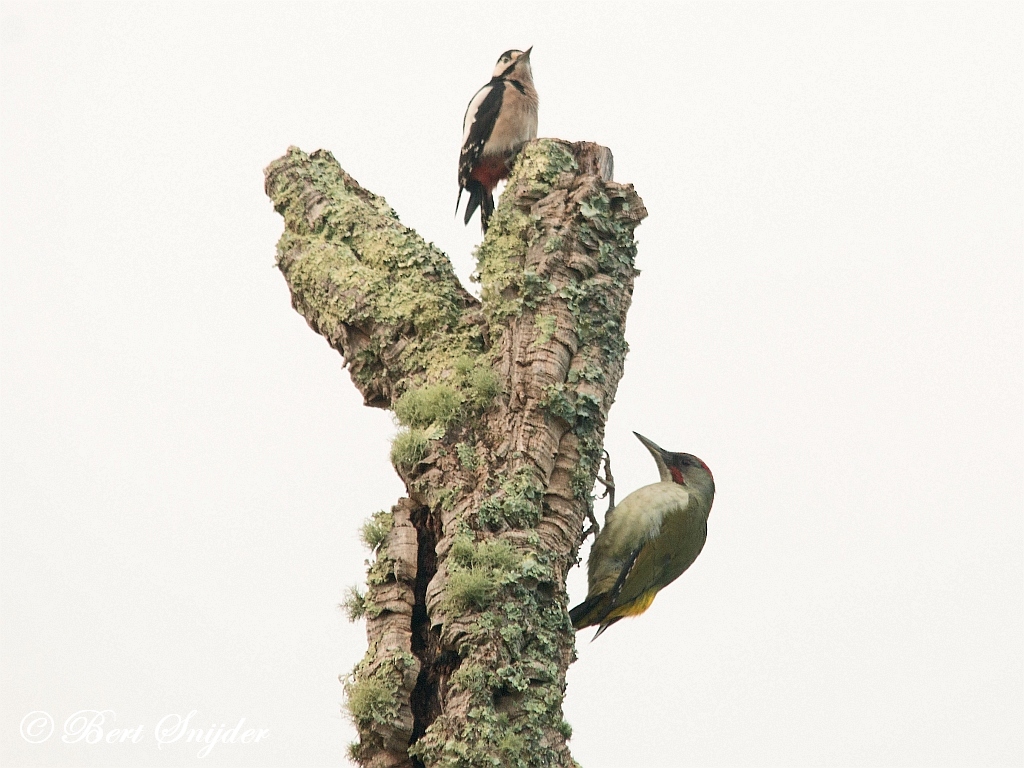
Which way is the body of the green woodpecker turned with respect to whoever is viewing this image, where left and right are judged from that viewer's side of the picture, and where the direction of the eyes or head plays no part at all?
facing to the left of the viewer
